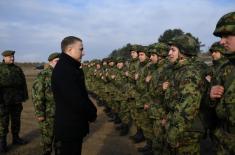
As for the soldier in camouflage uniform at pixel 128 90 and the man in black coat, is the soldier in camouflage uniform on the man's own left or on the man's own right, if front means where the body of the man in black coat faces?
on the man's own left

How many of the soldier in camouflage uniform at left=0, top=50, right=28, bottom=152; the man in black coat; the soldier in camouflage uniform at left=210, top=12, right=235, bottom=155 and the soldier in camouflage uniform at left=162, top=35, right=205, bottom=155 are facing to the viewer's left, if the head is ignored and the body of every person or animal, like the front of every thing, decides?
2

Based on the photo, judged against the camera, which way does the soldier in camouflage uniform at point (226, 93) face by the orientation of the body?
to the viewer's left

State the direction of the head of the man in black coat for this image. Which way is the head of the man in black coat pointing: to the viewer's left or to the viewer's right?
to the viewer's right

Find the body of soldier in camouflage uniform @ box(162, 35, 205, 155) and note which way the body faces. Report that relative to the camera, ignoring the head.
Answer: to the viewer's left

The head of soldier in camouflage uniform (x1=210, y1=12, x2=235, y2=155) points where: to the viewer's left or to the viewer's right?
to the viewer's left

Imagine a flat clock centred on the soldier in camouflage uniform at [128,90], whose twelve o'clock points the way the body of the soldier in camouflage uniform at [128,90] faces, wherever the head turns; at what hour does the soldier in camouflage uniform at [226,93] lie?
the soldier in camouflage uniform at [226,93] is roughly at 10 o'clock from the soldier in camouflage uniform at [128,90].
